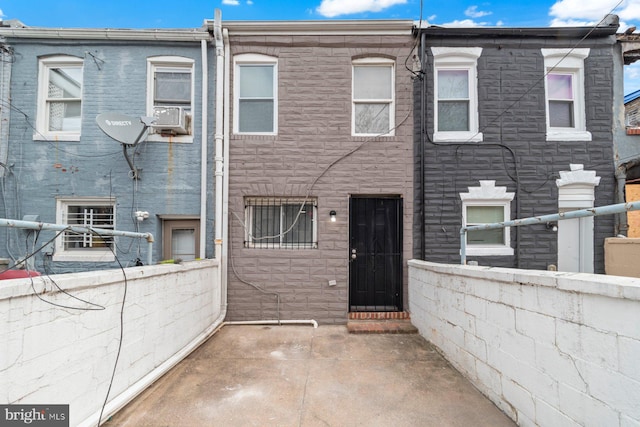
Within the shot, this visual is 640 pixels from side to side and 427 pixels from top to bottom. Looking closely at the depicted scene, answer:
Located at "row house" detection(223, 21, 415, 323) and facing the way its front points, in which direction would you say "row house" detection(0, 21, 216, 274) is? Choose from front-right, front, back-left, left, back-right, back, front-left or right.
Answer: right

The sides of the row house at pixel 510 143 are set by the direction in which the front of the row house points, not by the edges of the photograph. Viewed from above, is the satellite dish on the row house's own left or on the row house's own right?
on the row house's own right

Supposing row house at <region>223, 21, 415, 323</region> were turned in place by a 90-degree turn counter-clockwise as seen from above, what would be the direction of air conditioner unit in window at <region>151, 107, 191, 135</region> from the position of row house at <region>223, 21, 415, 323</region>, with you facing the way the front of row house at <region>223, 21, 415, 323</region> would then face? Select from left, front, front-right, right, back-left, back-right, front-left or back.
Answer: back

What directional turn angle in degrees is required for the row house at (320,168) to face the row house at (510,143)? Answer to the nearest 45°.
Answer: approximately 90° to its left

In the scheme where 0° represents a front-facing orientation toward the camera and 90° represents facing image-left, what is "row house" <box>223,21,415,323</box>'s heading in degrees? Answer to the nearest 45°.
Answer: approximately 0°

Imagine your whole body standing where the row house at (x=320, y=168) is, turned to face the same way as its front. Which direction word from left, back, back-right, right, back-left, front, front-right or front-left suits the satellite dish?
right

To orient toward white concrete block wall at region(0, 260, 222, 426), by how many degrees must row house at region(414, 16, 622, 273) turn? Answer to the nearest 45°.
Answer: approximately 45° to its right

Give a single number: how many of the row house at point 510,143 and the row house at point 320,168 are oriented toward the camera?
2

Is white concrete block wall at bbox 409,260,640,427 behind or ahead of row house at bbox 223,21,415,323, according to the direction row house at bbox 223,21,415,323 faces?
ahead

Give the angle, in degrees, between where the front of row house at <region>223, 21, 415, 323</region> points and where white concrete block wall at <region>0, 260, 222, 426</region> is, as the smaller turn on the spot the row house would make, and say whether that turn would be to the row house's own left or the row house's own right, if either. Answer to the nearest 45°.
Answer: approximately 45° to the row house's own right
